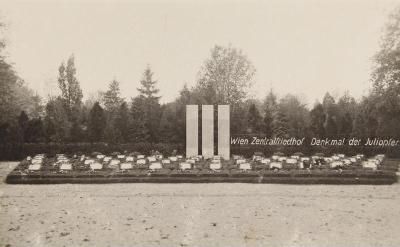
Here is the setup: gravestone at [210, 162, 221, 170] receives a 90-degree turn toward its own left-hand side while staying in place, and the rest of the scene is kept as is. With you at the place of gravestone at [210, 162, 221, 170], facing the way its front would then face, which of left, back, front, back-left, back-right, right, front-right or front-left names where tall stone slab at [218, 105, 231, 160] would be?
left

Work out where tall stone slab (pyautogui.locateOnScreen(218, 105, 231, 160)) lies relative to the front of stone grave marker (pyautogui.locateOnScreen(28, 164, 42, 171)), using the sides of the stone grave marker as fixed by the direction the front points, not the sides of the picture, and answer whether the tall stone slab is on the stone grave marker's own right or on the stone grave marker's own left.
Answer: on the stone grave marker's own left

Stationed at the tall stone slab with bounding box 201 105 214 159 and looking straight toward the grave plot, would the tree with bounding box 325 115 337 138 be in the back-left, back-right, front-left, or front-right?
back-left

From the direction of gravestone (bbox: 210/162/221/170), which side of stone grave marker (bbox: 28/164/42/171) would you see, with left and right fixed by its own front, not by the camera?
left

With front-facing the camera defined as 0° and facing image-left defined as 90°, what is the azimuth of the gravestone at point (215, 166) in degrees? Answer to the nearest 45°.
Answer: approximately 0°

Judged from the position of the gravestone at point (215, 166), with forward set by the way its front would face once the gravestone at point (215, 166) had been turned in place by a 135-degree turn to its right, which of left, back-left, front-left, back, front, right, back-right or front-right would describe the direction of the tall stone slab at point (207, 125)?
front-right

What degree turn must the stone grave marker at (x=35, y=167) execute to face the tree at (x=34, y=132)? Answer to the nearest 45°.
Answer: approximately 180°

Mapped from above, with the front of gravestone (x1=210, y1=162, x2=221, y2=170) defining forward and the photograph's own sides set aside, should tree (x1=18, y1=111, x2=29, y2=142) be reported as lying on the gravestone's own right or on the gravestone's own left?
on the gravestone's own right

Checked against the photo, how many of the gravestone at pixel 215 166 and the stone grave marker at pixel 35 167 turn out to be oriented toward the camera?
2

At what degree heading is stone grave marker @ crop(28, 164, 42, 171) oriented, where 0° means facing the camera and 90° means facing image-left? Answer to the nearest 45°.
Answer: approximately 0°

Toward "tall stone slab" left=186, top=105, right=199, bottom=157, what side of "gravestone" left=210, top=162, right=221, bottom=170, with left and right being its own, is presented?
back

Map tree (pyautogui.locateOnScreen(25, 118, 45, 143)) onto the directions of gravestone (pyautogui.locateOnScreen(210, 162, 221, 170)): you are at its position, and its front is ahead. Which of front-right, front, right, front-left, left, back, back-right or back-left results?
back-right

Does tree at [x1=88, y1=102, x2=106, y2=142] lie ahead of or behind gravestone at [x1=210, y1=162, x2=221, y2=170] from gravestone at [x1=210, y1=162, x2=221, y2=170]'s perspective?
behind

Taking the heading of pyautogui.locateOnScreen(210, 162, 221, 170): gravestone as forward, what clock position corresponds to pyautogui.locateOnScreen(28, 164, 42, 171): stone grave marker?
The stone grave marker is roughly at 3 o'clock from the gravestone.
